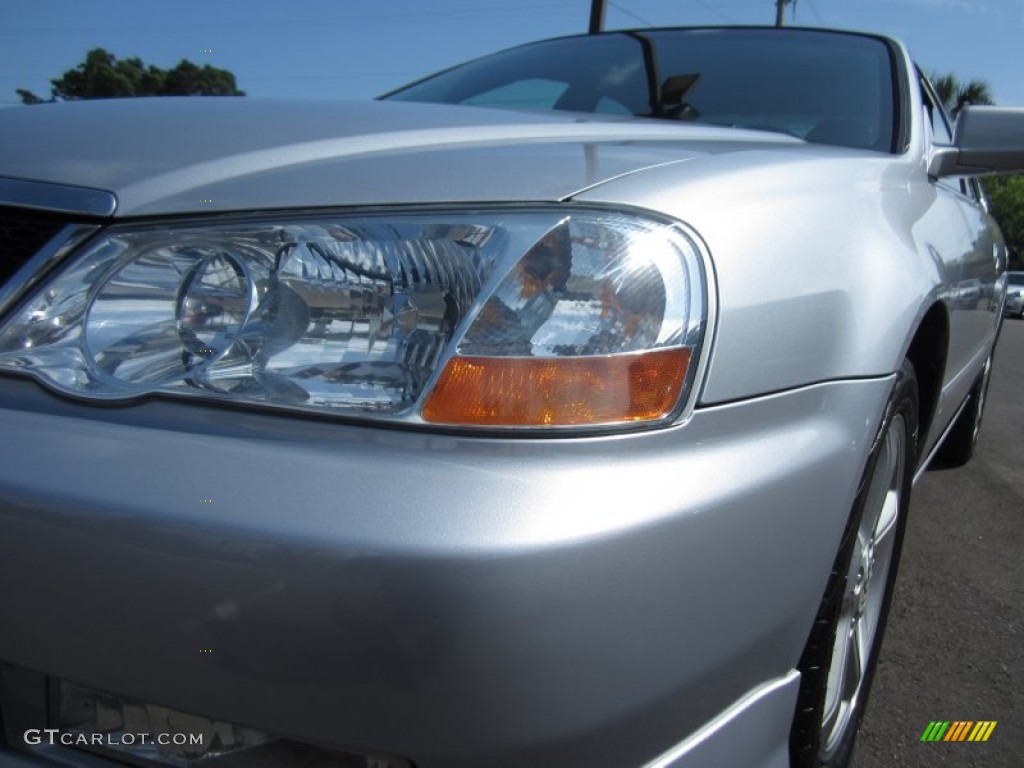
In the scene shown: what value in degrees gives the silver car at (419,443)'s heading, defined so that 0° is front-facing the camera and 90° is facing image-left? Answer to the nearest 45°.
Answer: approximately 45°

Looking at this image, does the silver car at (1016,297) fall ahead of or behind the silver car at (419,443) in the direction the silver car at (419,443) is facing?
behind

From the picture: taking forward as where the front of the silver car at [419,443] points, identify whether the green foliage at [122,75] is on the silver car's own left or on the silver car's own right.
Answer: on the silver car's own right

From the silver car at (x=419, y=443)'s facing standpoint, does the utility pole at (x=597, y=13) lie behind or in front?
behind
